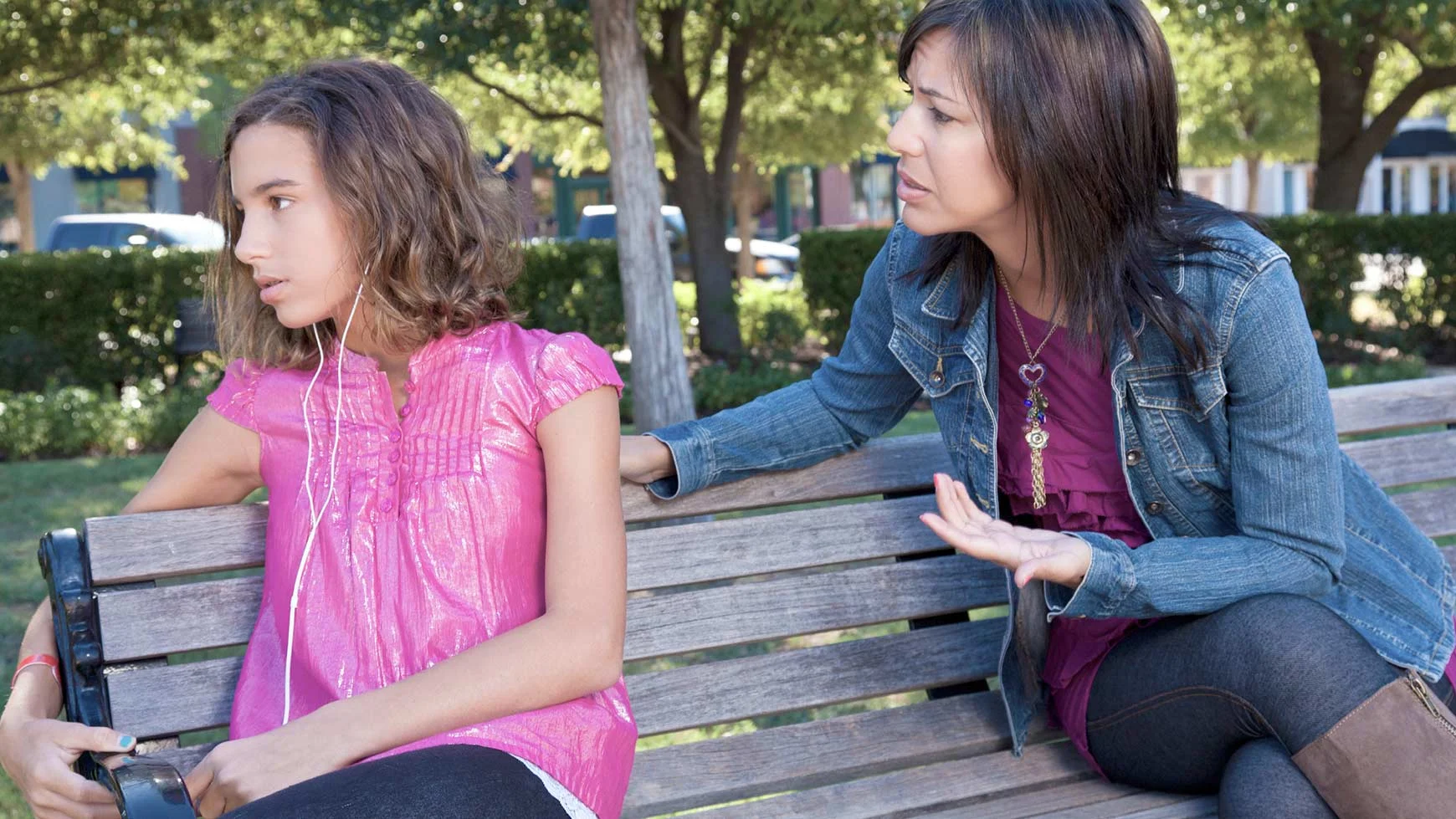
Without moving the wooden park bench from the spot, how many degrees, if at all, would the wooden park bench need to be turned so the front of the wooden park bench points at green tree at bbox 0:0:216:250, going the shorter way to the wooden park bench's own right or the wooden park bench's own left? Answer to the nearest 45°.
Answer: approximately 180°

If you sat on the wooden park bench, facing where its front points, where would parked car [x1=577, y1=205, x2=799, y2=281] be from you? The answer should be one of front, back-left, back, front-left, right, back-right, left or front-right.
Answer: back-left

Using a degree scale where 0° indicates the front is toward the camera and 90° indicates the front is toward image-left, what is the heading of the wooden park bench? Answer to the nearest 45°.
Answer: approximately 315°

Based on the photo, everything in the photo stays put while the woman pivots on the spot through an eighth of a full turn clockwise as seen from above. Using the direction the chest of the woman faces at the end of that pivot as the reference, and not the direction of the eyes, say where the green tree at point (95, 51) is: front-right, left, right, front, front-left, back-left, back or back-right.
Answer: front-right

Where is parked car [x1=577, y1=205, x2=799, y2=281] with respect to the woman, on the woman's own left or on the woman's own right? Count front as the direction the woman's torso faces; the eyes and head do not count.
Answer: on the woman's own right

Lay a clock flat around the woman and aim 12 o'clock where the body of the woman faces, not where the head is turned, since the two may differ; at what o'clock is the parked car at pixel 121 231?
The parked car is roughly at 3 o'clock from the woman.

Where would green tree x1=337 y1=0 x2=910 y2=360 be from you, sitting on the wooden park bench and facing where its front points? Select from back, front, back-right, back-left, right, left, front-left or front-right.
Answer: back-left

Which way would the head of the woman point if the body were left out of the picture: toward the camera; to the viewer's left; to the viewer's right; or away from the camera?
to the viewer's left

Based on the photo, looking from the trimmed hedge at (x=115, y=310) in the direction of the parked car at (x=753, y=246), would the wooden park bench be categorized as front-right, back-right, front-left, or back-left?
back-right

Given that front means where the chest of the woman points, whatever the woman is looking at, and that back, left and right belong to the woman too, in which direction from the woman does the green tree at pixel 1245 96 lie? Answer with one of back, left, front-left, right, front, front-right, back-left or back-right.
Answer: back-right
